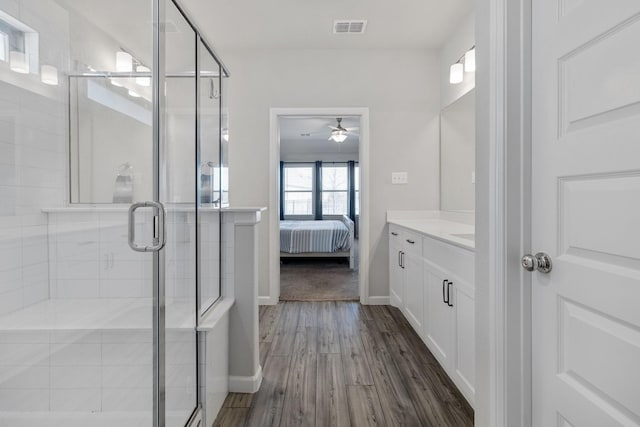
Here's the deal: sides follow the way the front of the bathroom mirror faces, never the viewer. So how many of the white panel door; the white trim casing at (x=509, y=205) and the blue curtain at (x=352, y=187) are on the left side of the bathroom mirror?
2

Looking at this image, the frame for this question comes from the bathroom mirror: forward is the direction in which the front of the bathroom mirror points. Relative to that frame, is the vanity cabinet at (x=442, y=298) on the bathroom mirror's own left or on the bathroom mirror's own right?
on the bathroom mirror's own left

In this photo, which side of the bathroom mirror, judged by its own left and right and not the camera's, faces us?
left

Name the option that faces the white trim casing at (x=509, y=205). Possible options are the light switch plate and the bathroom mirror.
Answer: the light switch plate

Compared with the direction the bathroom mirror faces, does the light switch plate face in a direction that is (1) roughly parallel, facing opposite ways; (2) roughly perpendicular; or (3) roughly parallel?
roughly perpendicular

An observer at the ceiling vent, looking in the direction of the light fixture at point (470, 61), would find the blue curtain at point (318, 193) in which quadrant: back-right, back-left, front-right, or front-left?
back-left
